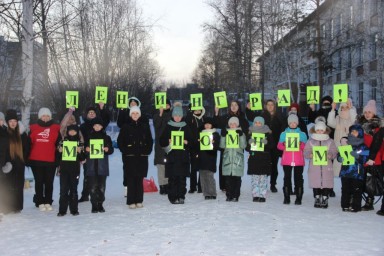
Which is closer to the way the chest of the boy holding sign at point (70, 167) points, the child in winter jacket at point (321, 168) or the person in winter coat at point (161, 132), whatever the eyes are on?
the child in winter jacket

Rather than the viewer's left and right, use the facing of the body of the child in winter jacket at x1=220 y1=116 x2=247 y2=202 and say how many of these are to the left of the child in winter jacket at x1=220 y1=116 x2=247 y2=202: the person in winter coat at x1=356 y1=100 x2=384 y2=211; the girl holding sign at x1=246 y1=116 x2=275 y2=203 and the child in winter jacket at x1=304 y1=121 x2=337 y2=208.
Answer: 3

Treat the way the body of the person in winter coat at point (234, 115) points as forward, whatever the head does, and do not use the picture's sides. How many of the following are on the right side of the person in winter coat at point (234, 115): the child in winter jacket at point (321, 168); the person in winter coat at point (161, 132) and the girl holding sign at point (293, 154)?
1

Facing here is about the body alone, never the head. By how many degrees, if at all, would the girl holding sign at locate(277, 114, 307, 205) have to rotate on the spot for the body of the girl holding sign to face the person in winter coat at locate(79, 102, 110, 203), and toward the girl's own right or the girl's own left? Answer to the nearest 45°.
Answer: approximately 90° to the girl's own right

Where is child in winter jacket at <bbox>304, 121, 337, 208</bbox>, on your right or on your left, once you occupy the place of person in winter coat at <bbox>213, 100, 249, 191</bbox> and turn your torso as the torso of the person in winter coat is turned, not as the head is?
on your left
